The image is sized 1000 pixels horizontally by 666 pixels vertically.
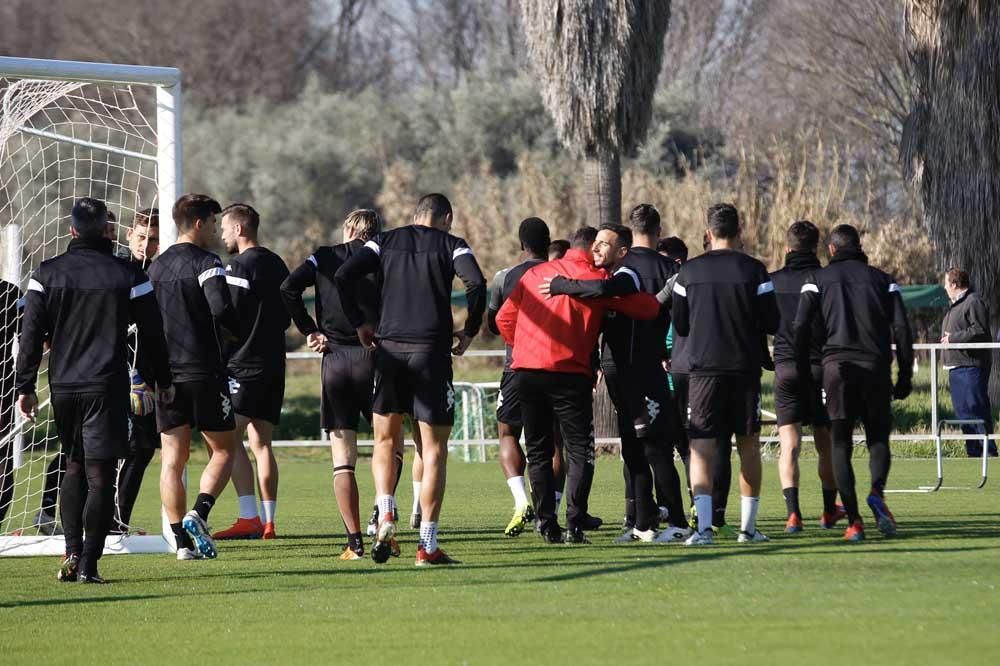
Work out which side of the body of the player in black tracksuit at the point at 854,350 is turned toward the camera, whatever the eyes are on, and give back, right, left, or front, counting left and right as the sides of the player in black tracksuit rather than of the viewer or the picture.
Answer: back

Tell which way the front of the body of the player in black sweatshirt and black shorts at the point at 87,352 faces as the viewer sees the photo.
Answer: away from the camera

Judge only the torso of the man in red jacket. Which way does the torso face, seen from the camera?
away from the camera

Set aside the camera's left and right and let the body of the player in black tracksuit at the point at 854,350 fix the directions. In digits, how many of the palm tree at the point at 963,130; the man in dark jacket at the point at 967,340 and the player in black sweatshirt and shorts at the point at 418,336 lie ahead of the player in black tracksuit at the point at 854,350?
2

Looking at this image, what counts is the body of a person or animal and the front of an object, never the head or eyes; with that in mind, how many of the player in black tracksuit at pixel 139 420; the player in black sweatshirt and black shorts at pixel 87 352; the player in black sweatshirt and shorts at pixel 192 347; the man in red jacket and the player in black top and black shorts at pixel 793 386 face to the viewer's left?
0

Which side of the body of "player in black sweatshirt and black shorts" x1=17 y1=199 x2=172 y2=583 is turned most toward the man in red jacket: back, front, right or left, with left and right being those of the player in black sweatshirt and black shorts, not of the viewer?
right

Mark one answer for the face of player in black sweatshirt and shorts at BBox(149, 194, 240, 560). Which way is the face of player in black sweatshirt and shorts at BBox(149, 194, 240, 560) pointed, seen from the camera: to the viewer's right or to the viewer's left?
to the viewer's right

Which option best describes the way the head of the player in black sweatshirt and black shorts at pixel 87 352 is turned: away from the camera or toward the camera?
away from the camera

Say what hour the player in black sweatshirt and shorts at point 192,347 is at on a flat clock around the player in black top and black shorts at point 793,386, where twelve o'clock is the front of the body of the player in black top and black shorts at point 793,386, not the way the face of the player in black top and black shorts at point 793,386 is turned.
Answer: the player in black sweatshirt and shorts at point 192,347 is roughly at 8 o'clock from the player in black top and black shorts at point 793,386.

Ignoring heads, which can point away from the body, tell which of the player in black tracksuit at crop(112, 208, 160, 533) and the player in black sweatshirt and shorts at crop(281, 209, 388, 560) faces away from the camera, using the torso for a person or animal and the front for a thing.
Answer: the player in black sweatshirt and shorts at crop(281, 209, 388, 560)

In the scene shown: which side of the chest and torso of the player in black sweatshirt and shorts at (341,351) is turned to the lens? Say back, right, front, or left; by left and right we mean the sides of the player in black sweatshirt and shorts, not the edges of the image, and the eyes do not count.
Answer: back

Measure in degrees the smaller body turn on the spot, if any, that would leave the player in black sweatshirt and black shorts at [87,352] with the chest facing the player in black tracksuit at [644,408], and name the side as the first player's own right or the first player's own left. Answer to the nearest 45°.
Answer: approximately 90° to the first player's own right

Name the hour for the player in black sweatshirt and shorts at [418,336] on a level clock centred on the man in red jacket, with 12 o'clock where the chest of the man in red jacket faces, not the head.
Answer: The player in black sweatshirt and shorts is roughly at 8 o'clock from the man in red jacket.

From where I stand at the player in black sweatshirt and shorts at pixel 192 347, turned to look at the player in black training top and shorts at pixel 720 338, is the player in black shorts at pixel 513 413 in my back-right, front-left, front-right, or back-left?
front-left

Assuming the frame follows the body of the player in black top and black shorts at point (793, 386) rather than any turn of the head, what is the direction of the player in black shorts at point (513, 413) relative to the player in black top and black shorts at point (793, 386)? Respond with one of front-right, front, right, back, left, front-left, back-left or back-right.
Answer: left

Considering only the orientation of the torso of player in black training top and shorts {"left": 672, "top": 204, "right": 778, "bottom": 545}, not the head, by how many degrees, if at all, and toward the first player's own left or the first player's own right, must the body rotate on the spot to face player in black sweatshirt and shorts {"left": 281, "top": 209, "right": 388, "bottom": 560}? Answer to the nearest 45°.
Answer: approximately 90° to the first player's own left

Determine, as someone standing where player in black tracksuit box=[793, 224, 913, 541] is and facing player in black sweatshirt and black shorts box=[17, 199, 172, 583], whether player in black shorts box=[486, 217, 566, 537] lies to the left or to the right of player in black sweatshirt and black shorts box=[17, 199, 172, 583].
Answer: right

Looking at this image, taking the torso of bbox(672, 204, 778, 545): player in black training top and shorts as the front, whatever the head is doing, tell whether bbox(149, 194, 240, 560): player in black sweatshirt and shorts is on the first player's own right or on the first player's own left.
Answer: on the first player's own left

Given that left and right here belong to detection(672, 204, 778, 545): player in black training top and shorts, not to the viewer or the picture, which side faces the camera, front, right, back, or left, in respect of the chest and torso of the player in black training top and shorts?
back

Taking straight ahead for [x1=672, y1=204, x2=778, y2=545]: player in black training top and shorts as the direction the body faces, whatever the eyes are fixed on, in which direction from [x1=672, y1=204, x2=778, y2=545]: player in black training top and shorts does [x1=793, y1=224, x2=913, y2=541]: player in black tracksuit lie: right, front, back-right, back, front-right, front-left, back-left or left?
front-right

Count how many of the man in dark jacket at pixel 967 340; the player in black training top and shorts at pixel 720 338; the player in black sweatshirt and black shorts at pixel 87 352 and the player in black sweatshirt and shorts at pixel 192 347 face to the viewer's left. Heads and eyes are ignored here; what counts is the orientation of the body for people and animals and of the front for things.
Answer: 1
